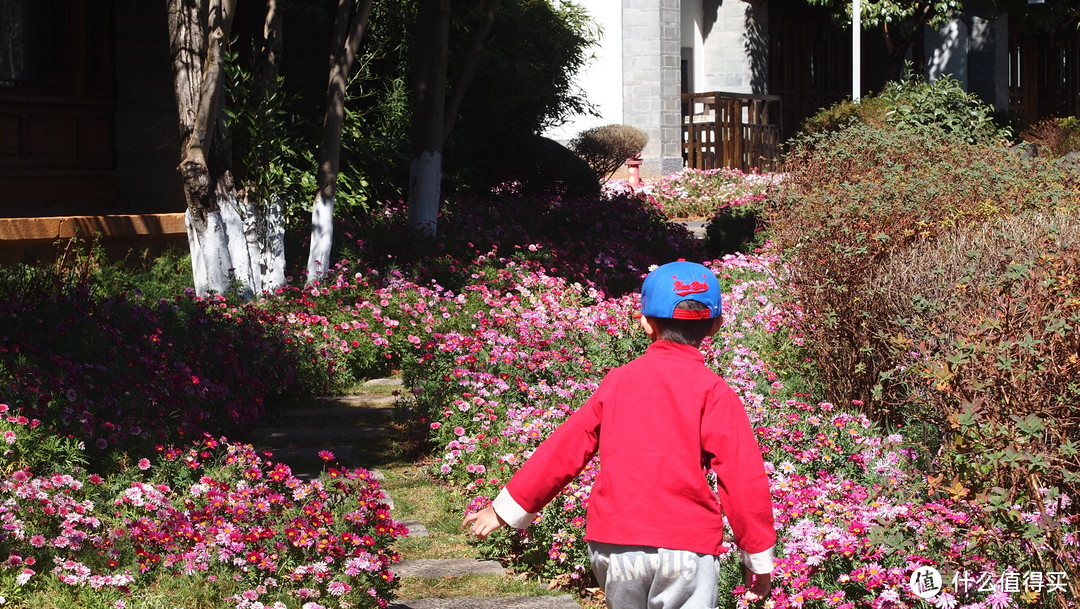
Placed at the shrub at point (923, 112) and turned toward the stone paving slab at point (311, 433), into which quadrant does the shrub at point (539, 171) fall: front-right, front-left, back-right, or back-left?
front-right

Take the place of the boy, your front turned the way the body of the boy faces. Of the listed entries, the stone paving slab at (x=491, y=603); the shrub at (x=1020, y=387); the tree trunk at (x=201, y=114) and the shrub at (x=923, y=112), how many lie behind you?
0

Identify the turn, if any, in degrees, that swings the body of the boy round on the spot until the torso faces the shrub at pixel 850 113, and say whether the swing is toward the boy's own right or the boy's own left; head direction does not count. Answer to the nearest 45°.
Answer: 0° — they already face it

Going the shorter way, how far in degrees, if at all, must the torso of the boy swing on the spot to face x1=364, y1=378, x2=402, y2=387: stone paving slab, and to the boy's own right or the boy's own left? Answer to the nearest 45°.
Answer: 0° — they already face it

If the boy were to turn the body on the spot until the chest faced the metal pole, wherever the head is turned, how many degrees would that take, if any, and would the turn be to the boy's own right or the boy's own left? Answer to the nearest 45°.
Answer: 0° — they already face it

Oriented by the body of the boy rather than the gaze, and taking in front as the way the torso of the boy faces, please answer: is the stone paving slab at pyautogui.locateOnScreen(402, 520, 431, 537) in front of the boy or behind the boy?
in front

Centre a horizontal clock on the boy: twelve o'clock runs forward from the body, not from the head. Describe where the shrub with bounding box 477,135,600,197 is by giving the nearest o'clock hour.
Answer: The shrub is roughly at 12 o'clock from the boy.

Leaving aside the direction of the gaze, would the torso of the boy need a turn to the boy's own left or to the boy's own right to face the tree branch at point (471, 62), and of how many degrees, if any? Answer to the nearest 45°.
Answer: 0° — they already face it

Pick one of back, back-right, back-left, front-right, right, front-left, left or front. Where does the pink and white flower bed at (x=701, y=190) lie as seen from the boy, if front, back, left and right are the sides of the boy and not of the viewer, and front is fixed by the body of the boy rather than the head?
front

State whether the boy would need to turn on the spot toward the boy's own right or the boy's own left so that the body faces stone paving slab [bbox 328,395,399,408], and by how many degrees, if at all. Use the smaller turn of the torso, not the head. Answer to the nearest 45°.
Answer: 0° — they already face it

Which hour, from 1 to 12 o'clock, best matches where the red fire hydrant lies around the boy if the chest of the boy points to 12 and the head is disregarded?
The red fire hydrant is roughly at 12 o'clock from the boy.

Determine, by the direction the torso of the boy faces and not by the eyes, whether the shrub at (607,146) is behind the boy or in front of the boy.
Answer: in front

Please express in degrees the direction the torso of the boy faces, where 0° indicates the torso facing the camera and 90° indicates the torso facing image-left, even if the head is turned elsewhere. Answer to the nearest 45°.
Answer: approximately 180°

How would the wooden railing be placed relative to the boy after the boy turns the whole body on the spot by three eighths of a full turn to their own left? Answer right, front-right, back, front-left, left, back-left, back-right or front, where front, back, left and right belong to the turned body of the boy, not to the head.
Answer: back-right

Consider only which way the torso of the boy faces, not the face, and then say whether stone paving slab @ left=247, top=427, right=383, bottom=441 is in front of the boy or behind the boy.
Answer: in front
